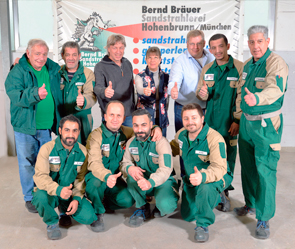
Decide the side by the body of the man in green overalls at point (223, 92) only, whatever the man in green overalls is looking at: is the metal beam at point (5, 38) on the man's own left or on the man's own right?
on the man's own right

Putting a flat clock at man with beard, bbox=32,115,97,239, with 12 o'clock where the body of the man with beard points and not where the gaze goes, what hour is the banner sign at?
The banner sign is roughly at 7 o'clock from the man with beard.

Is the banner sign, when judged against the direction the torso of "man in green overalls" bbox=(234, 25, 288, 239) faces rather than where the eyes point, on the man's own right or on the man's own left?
on the man's own right

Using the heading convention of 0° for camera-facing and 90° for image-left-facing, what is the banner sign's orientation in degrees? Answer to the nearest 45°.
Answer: approximately 0°

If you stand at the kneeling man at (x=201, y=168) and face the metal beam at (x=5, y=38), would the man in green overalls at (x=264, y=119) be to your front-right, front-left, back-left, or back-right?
back-right

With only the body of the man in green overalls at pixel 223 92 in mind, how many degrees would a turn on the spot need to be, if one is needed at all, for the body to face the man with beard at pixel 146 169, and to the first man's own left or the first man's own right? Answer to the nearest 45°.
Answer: approximately 45° to the first man's own right
